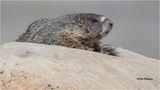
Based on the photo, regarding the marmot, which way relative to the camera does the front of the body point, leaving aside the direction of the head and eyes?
to the viewer's right
